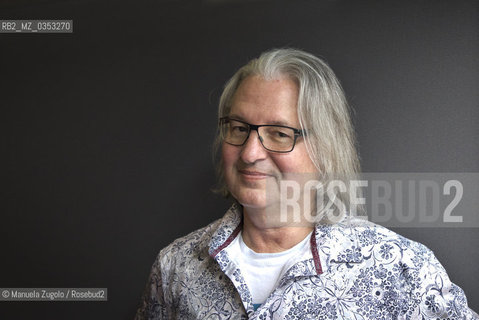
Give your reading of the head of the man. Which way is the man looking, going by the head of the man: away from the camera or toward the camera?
toward the camera

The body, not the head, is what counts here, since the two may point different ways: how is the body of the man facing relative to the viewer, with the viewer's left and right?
facing the viewer and to the left of the viewer
